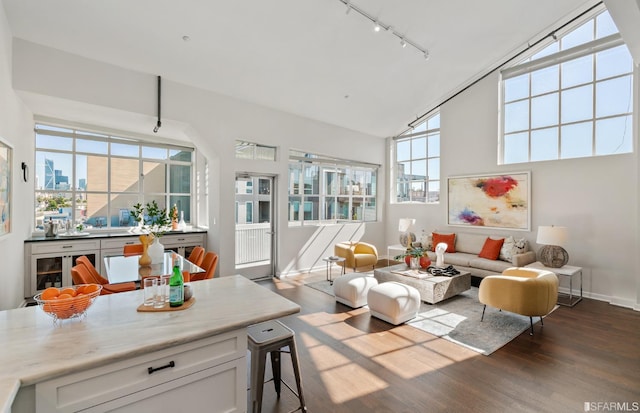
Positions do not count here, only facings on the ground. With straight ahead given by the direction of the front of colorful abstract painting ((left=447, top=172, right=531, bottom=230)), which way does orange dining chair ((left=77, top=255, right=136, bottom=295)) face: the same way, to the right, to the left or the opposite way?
the opposite way

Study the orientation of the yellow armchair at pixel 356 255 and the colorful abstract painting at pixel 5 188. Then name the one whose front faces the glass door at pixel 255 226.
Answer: the colorful abstract painting

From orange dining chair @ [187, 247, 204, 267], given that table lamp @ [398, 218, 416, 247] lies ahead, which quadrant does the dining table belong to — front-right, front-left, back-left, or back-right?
back-right

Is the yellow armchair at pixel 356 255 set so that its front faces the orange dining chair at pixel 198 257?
no

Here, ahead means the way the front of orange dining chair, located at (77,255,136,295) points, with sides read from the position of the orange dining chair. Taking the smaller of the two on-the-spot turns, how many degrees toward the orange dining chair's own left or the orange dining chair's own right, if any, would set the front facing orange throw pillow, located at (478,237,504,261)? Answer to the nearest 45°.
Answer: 0° — it already faces it

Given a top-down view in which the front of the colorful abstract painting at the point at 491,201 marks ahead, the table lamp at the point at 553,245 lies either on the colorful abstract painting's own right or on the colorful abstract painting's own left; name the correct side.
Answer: on the colorful abstract painting's own left

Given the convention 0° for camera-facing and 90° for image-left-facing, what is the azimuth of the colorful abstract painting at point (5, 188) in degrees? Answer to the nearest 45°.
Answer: approximately 270°

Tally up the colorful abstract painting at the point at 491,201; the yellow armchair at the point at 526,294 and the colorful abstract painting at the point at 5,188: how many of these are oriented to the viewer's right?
1

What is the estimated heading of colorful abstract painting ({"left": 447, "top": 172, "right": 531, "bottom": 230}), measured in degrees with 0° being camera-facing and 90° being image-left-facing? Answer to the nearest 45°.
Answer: approximately 45°

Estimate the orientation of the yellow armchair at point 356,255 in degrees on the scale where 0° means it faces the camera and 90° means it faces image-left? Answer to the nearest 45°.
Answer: approximately 315°

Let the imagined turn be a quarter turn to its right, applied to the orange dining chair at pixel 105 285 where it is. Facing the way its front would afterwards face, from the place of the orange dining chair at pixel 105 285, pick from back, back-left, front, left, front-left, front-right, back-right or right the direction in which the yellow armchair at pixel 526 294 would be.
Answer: front-left
